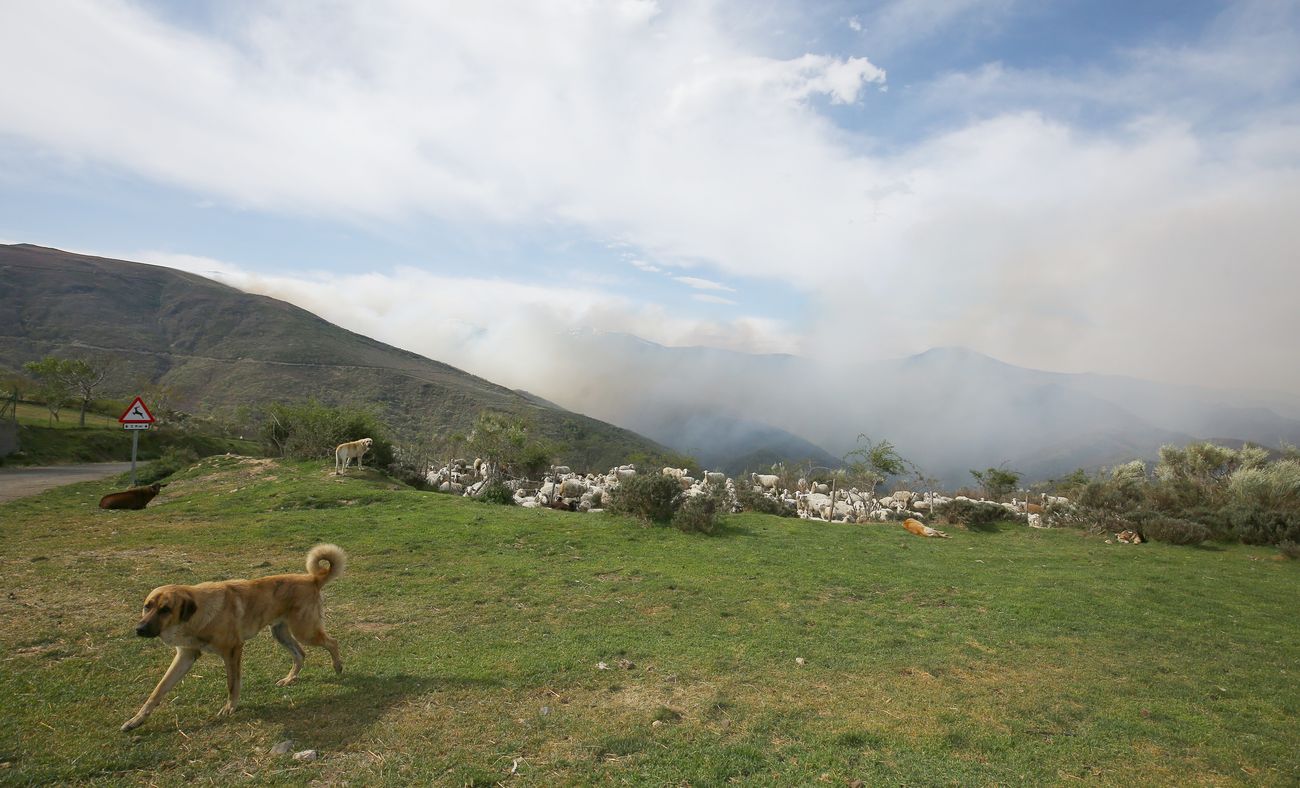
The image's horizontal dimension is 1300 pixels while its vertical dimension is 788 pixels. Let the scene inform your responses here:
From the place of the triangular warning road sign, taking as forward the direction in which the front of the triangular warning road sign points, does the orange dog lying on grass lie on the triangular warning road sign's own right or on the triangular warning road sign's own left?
on the triangular warning road sign's own left

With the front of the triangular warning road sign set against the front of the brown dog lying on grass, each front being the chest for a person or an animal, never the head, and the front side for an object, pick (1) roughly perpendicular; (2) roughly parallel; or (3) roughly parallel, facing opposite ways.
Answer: roughly perpendicular

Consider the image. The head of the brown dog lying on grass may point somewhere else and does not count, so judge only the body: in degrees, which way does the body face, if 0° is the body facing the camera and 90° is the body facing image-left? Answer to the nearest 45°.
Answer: approximately 270°

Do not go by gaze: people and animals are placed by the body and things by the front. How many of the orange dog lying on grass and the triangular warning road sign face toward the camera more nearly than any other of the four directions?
1

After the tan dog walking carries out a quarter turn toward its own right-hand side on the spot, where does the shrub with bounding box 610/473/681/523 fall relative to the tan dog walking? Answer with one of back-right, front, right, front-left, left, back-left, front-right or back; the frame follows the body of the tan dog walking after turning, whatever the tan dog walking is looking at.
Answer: right

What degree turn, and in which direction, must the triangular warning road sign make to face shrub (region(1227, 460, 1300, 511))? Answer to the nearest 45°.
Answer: approximately 45° to its left

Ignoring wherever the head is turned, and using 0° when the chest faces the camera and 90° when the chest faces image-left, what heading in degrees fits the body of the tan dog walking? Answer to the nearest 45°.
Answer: approximately 45°

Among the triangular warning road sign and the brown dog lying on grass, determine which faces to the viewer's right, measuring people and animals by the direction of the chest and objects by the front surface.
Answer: the brown dog lying on grass
